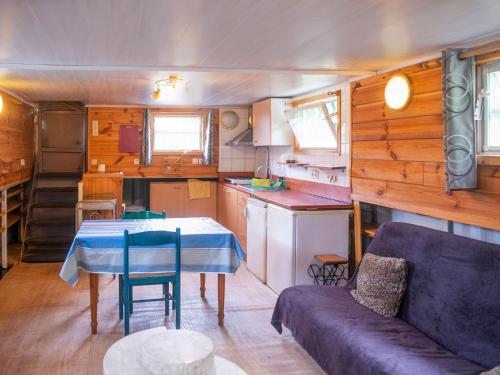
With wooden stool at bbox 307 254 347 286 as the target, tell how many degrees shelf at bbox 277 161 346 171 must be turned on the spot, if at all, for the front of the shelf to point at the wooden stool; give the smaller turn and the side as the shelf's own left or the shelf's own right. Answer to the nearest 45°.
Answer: approximately 45° to the shelf's own left

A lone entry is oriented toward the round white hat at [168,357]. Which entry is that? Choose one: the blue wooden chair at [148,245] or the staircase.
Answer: the staircase

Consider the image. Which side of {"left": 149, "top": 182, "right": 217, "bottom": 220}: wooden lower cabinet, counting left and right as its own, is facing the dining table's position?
front

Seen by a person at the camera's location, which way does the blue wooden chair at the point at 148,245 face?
facing away from the viewer

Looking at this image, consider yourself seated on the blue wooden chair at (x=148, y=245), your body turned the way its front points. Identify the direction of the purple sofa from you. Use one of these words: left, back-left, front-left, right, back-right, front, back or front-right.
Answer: back-right

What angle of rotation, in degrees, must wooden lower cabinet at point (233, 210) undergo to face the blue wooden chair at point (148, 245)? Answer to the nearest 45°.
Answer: approximately 90° to its left

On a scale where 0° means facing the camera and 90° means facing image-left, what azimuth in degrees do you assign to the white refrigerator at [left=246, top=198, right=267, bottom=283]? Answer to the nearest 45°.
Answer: approximately 45°

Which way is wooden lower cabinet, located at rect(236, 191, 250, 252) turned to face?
to the viewer's left

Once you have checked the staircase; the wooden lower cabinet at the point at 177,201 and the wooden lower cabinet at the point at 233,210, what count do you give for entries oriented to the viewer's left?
1

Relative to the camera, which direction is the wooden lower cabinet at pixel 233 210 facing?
to the viewer's left
